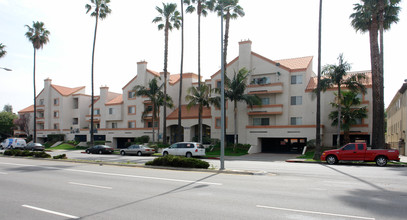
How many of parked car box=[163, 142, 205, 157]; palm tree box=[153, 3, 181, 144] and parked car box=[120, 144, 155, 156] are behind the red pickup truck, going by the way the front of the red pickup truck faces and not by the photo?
0

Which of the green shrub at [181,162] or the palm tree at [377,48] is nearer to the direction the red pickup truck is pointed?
the green shrub

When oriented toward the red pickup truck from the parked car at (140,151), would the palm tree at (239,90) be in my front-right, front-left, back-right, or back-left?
front-left

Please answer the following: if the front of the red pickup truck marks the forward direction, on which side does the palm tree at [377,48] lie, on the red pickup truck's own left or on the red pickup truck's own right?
on the red pickup truck's own right

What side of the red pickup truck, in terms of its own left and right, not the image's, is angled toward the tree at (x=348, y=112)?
right

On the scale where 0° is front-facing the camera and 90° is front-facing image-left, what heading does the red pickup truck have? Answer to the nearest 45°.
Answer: approximately 90°
